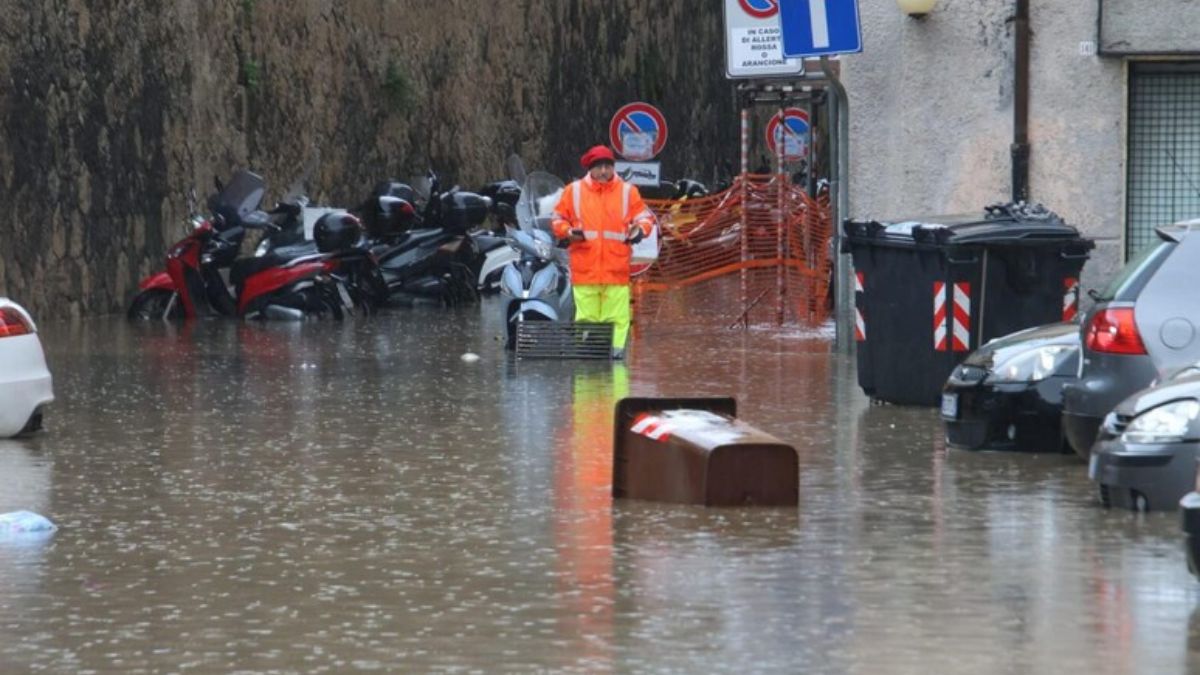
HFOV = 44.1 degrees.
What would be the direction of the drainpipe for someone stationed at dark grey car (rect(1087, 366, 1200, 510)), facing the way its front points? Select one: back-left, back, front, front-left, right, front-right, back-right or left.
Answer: back-right

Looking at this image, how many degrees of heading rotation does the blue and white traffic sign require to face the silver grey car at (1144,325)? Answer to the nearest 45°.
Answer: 0° — it already faces it

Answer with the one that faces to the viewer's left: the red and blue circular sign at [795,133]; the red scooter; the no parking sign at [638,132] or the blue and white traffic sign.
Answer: the red scooter

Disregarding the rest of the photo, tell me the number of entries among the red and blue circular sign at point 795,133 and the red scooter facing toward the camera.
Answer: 1

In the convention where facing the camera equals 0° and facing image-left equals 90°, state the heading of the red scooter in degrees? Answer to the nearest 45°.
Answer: approximately 90°

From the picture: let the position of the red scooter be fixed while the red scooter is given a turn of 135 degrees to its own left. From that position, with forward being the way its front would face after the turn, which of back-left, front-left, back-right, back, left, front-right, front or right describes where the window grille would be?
front

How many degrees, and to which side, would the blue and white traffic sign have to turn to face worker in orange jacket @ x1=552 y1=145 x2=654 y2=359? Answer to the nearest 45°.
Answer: approximately 45° to its right

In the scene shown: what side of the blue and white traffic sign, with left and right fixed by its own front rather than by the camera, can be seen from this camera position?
front

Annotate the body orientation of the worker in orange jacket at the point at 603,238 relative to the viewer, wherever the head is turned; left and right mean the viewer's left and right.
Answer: facing the viewer

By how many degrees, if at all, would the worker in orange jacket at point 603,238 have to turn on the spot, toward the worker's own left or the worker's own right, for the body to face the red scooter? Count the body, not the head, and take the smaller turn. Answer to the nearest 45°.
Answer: approximately 135° to the worker's own right
